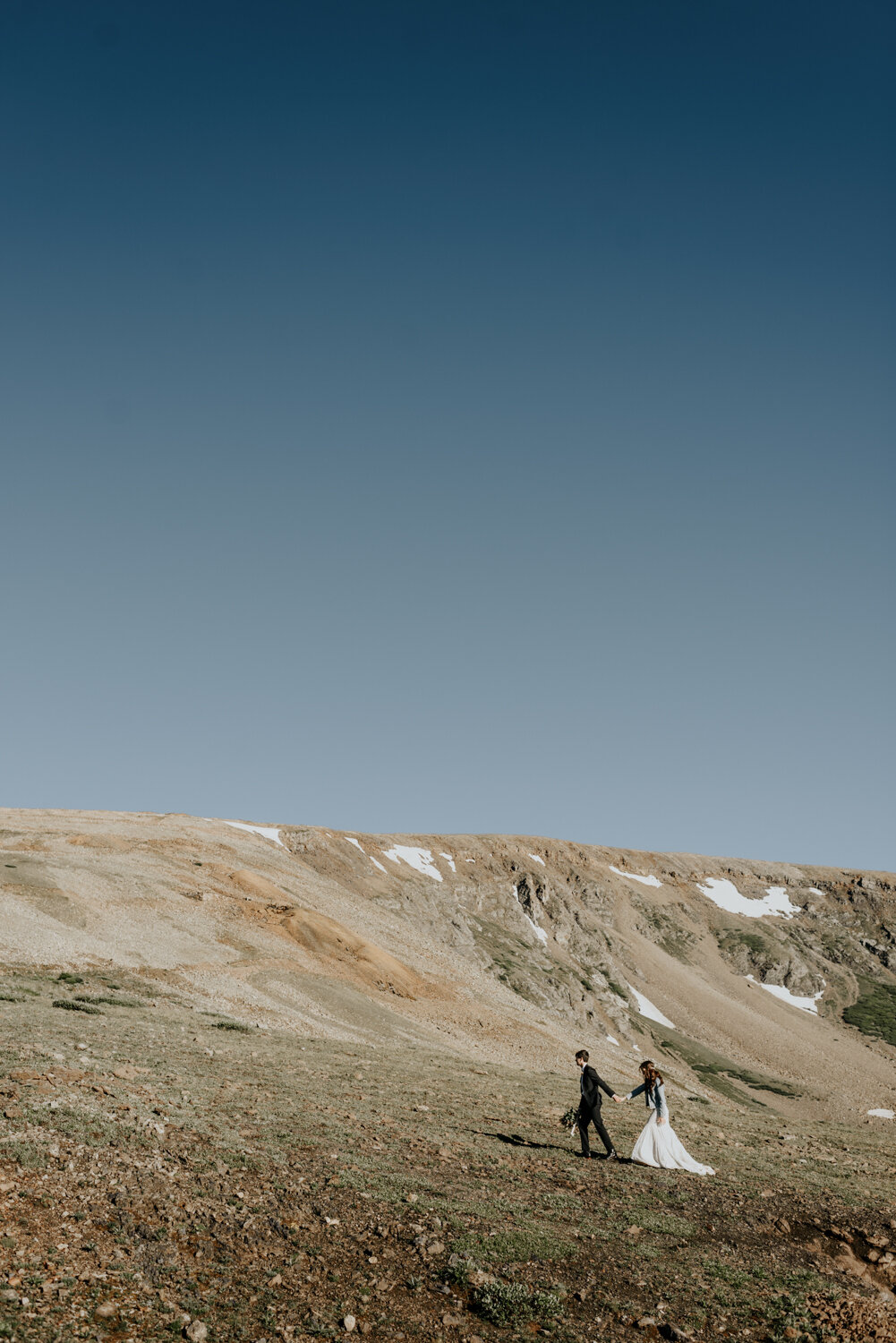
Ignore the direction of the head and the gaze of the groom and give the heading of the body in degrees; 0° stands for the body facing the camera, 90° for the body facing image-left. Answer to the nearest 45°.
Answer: approximately 90°

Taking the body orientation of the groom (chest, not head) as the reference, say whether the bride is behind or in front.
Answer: behind
